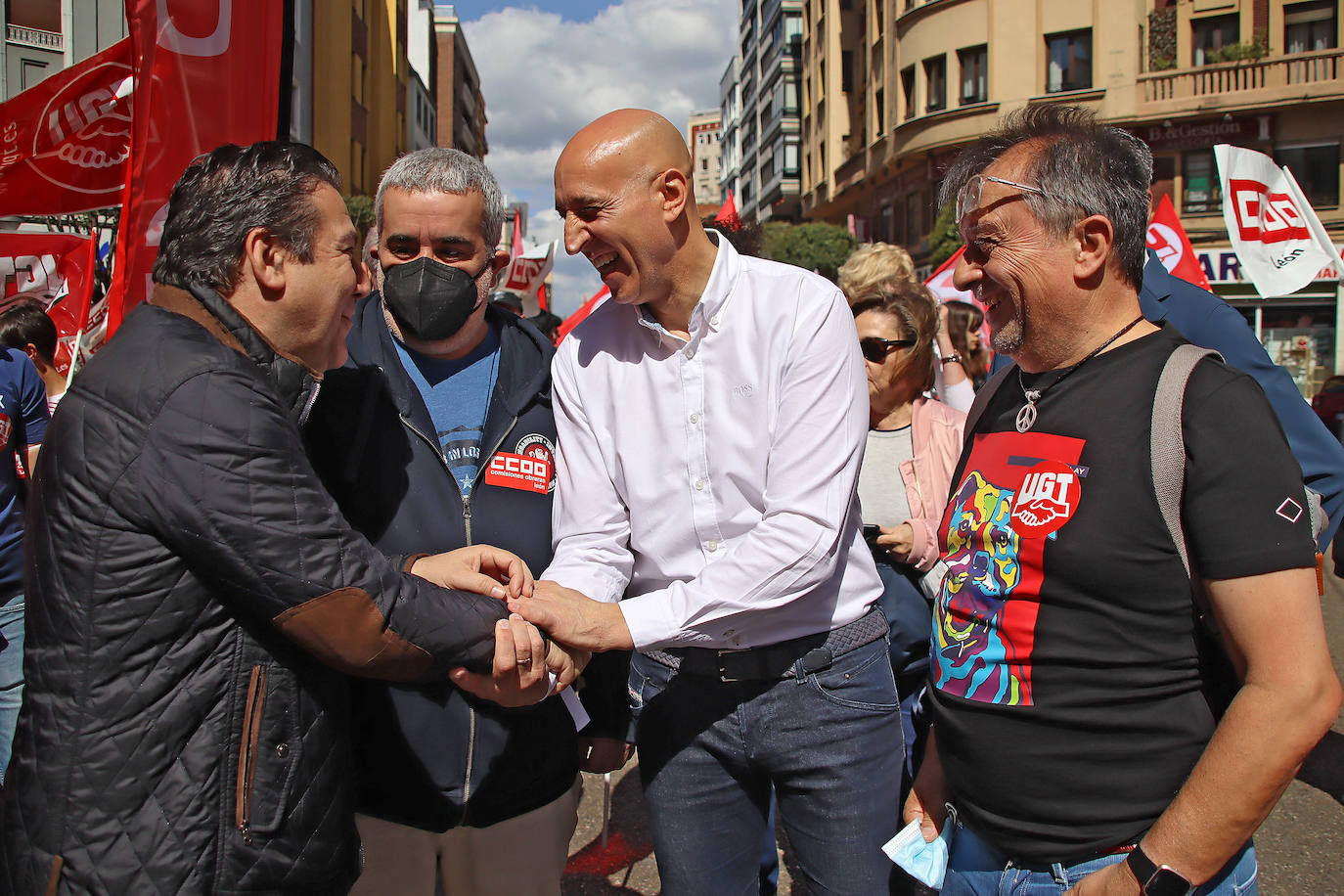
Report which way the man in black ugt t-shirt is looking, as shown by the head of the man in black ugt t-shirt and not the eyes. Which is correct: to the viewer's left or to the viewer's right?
to the viewer's left

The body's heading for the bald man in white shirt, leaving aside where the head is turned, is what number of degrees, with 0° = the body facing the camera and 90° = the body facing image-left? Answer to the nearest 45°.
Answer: approximately 45°

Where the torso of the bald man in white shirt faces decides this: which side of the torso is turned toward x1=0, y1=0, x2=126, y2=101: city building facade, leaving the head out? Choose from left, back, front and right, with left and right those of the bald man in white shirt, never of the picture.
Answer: right

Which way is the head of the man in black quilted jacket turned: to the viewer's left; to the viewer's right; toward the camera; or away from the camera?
to the viewer's right

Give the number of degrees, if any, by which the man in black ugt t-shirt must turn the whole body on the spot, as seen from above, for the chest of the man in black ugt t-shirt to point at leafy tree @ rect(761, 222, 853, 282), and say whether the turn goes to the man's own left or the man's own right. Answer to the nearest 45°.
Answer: approximately 135° to the man's own right

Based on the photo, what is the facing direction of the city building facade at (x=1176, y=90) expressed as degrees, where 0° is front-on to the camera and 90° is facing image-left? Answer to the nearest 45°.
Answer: approximately 45°

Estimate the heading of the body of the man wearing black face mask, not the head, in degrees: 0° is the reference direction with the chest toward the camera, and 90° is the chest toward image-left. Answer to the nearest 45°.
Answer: approximately 0°

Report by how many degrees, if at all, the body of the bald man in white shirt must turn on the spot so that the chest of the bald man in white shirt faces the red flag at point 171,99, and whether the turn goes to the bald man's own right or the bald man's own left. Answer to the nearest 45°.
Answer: approximately 90° to the bald man's own right

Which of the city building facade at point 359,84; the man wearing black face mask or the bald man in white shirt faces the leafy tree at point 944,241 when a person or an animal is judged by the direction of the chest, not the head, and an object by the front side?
the city building facade
